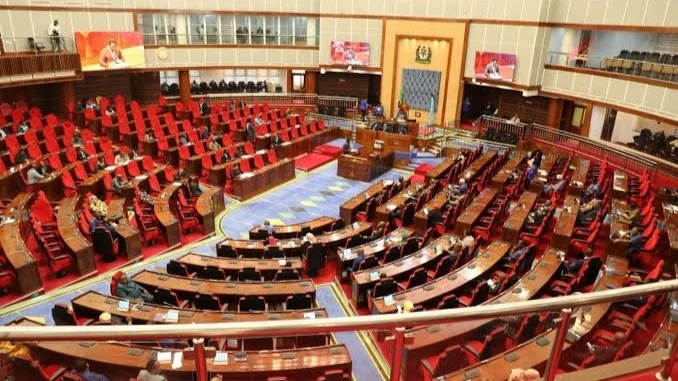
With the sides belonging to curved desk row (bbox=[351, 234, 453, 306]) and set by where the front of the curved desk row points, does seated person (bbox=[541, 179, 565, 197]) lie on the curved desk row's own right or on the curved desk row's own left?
on the curved desk row's own right

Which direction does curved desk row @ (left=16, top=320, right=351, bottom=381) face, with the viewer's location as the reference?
facing away from the viewer

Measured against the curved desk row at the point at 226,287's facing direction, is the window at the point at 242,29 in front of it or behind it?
in front

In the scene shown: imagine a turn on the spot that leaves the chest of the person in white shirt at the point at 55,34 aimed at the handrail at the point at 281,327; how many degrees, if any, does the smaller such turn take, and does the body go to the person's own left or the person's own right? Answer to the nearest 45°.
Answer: approximately 45° to the person's own right

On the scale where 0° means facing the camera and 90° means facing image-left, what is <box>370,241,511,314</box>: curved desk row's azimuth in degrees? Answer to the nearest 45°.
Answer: approximately 135°

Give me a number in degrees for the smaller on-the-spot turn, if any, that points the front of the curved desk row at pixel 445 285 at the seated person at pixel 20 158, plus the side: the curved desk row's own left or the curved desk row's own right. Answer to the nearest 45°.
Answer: approximately 45° to the curved desk row's own left

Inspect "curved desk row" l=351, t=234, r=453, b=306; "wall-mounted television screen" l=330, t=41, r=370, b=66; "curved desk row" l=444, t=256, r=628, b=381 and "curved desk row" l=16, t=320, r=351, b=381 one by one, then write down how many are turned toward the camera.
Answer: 1

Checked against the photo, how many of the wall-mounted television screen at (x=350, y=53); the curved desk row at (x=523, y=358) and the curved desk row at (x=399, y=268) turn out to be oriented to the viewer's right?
0

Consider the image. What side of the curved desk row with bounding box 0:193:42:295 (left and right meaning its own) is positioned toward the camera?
right

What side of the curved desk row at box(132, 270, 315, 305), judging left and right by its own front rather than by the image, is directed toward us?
back

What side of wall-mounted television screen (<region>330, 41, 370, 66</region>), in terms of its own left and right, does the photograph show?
front

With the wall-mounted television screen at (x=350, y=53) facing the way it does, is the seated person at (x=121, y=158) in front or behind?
in front

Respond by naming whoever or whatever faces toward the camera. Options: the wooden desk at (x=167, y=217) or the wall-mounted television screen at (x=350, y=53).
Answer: the wall-mounted television screen

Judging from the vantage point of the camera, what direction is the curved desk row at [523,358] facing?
facing away from the viewer and to the left of the viewer

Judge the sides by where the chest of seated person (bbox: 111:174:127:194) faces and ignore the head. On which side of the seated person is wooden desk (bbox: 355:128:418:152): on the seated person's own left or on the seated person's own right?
on the seated person's own left

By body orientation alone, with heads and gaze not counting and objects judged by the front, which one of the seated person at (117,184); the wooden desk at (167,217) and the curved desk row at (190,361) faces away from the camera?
the curved desk row

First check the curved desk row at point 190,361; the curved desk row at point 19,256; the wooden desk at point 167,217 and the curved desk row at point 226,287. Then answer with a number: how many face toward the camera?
0

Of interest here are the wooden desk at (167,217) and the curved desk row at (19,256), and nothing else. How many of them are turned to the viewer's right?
2

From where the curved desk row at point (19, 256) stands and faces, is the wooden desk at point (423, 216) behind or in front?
in front
